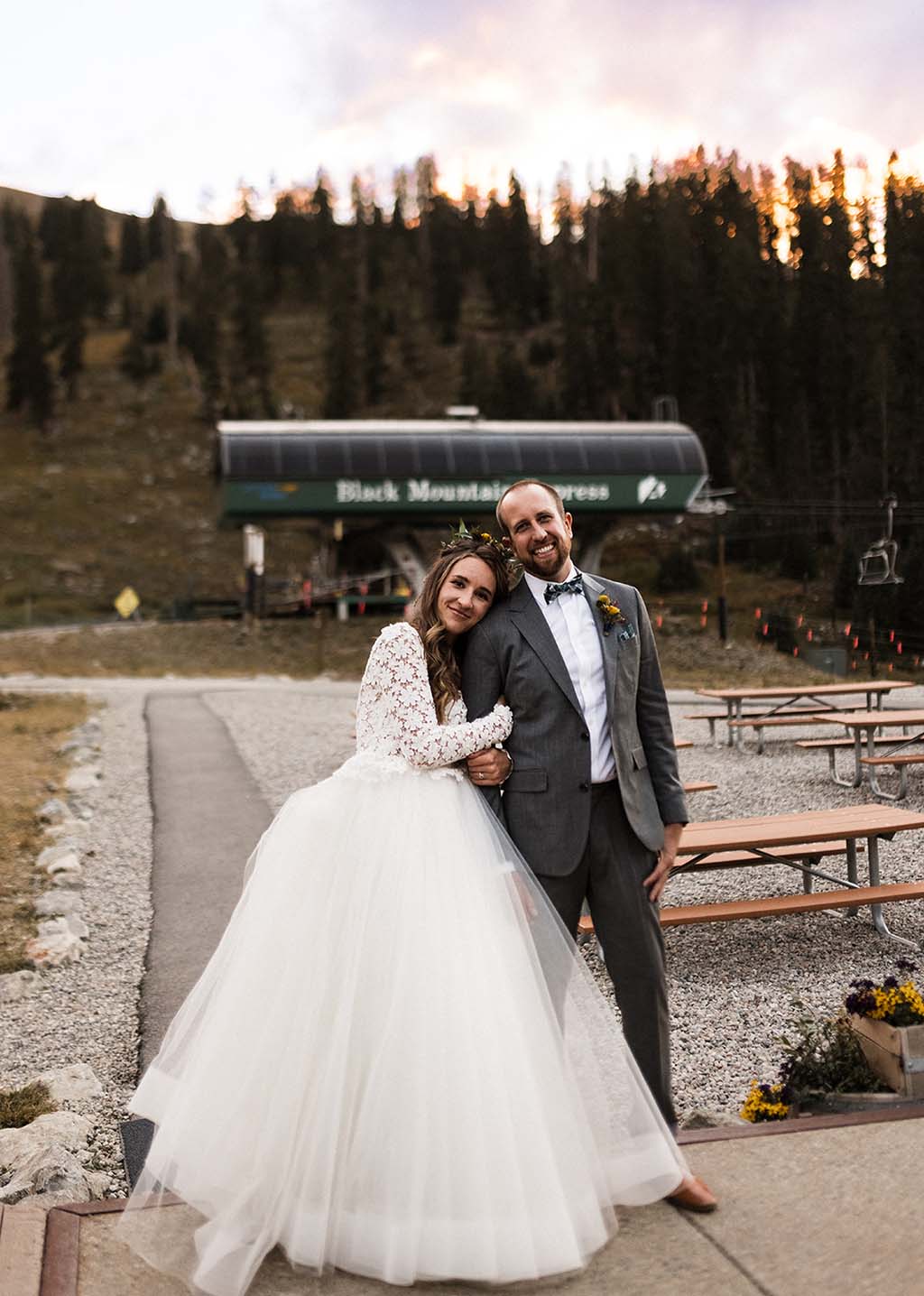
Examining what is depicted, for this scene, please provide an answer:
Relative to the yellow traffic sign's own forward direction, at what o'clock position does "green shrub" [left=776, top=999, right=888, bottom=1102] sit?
The green shrub is roughly at 12 o'clock from the yellow traffic sign.

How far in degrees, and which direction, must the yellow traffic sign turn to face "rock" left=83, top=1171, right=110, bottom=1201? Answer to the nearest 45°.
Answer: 0° — it already faces it

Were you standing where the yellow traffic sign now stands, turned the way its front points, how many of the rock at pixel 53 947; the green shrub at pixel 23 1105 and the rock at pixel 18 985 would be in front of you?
3

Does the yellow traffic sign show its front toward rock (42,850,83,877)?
yes

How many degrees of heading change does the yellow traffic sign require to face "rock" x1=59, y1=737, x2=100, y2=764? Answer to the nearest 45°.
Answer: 0° — it already faces it

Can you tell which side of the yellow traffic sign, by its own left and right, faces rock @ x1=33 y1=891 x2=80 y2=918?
front

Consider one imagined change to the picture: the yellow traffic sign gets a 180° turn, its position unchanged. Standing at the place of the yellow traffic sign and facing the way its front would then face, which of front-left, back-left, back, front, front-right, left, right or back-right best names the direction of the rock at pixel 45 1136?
back

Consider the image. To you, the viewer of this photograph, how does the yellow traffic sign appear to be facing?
facing the viewer

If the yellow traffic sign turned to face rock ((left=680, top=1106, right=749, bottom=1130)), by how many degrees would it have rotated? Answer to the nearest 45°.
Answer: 0° — it already faces it

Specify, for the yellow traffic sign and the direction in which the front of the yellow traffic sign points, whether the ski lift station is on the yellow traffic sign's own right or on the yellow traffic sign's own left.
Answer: on the yellow traffic sign's own left

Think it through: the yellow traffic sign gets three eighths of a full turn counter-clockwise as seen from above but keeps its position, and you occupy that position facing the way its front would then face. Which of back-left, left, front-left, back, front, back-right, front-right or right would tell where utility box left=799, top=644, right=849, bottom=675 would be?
right

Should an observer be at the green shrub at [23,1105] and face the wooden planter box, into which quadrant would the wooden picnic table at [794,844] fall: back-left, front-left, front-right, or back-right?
front-left

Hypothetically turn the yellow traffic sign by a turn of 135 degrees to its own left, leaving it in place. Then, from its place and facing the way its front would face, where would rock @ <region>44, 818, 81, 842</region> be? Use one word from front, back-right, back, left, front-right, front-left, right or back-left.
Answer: back-right

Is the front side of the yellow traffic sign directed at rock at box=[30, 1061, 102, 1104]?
yes

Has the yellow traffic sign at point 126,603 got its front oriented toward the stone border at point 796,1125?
yes

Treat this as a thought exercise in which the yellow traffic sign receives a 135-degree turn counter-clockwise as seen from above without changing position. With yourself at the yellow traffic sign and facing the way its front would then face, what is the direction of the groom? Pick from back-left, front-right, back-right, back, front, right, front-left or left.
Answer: back-right

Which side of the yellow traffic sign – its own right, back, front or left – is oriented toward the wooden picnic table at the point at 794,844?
front

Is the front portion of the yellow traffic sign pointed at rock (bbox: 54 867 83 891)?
yes

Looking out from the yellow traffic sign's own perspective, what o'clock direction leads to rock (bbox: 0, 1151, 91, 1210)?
The rock is roughly at 12 o'clock from the yellow traffic sign.

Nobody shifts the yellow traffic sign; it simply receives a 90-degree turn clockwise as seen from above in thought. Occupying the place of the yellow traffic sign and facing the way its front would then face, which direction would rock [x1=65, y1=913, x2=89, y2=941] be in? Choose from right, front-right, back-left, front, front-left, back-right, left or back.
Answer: left

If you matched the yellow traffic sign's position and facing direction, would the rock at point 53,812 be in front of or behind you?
in front
